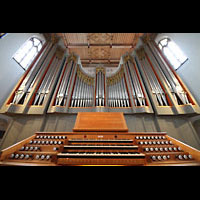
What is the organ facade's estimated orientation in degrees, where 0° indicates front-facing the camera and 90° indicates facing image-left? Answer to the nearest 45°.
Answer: approximately 0°
